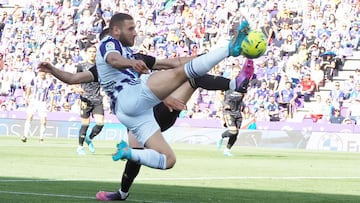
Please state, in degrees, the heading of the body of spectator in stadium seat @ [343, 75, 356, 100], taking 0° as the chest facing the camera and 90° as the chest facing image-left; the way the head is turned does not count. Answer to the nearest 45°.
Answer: approximately 45°

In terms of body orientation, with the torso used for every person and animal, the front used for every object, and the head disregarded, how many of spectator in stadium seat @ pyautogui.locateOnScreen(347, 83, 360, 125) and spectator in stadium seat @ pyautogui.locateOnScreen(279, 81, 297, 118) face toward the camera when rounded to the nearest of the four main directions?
2

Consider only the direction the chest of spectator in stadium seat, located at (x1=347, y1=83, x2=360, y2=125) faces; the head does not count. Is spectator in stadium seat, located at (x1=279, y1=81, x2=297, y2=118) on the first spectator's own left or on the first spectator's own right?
on the first spectator's own right

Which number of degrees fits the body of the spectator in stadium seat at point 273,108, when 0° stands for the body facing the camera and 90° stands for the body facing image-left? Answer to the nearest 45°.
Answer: approximately 0°

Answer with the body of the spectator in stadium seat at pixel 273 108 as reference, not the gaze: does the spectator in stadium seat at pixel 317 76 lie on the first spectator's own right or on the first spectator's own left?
on the first spectator's own left

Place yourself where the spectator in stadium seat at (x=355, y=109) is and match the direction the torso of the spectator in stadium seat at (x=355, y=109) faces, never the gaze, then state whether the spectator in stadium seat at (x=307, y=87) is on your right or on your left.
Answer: on your right

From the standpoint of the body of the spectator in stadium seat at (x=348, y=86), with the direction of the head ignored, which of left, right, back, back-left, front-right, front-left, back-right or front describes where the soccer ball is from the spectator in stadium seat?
front-left

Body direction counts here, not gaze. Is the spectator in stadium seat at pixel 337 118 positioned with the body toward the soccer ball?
yes

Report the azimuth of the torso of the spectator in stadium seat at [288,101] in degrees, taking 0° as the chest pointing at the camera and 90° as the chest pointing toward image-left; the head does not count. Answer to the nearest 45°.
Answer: approximately 0°
